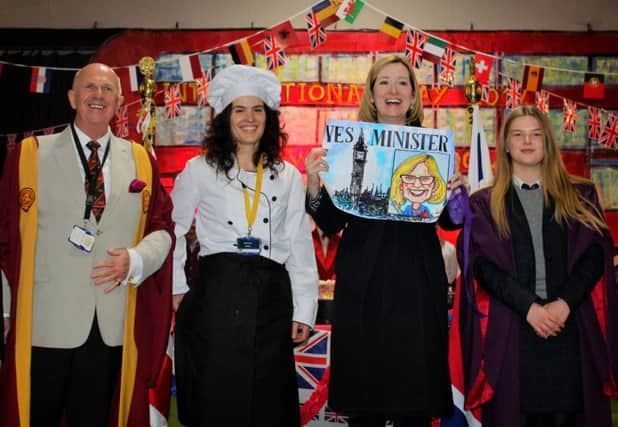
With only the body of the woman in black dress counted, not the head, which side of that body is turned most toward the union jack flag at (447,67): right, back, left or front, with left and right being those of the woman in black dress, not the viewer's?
back

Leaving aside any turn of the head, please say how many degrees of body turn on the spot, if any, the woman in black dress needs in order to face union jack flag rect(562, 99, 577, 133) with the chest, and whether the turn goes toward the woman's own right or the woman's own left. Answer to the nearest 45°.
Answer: approximately 180°

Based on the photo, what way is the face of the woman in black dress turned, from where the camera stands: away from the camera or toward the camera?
toward the camera

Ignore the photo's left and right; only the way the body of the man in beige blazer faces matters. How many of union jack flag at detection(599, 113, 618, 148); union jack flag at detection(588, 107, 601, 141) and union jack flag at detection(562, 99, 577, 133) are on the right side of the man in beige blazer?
0

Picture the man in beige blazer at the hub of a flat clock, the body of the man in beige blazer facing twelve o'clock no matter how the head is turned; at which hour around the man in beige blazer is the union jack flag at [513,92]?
The union jack flag is roughly at 8 o'clock from the man in beige blazer.

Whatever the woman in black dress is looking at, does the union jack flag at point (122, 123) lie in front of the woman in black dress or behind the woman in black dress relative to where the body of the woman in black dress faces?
behind

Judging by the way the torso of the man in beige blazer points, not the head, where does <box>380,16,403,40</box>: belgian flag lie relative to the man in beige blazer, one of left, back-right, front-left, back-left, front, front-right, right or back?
back-left

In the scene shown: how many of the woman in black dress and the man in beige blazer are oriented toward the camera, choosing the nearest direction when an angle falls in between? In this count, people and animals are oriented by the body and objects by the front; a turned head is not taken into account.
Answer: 2

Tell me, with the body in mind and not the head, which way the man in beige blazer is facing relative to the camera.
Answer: toward the camera

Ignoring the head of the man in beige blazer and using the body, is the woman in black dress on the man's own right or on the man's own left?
on the man's own left

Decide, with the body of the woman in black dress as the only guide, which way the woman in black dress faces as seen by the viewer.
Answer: toward the camera

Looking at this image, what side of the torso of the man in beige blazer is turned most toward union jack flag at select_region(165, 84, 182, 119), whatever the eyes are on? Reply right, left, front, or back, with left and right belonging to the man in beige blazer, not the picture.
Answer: back

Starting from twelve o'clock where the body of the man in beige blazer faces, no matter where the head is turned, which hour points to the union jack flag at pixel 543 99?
The union jack flag is roughly at 8 o'clock from the man in beige blazer.

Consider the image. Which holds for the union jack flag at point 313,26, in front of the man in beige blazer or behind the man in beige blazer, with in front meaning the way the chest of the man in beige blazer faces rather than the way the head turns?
behind

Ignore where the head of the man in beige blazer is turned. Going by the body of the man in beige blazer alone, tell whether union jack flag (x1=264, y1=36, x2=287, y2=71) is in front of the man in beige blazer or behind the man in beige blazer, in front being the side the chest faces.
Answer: behind

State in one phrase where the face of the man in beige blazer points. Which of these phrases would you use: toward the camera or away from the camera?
toward the camera
